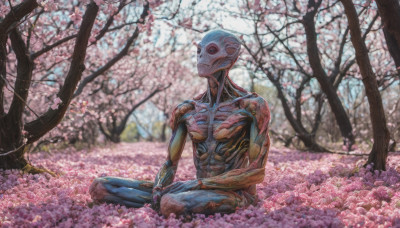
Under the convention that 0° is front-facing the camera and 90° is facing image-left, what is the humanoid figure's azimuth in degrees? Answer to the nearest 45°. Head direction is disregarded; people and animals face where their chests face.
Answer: approximately 45°
